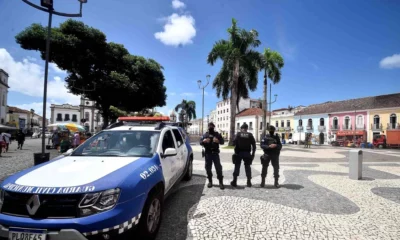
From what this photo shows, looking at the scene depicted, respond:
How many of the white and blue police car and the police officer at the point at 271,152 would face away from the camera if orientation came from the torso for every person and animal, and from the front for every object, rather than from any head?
0

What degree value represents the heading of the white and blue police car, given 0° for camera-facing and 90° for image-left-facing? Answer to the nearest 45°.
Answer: approximately 45°

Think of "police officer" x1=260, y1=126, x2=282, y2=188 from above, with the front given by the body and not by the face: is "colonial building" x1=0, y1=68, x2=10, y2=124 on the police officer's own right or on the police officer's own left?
on the police officer's own right

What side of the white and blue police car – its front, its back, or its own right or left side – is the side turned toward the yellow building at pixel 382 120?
back

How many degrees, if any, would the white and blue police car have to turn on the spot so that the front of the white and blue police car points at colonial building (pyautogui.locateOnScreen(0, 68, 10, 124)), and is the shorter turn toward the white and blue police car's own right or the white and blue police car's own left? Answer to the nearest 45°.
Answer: approximately 135° to the white and blue police car's own right

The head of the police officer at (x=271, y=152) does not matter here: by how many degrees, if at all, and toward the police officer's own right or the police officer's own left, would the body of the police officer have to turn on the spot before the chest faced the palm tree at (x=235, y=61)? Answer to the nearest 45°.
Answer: approximately 180°

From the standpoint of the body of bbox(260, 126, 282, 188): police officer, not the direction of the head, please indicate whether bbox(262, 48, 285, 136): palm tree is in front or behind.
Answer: behind

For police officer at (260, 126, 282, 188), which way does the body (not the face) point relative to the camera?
toward the camera

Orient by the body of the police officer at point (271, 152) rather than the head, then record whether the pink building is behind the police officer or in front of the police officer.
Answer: behind
